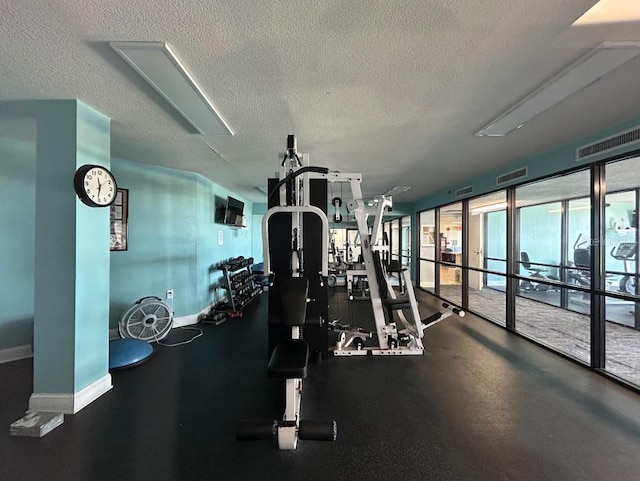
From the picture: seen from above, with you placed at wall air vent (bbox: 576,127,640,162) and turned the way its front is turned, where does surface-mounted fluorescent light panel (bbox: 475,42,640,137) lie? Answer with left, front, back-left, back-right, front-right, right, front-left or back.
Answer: front-left

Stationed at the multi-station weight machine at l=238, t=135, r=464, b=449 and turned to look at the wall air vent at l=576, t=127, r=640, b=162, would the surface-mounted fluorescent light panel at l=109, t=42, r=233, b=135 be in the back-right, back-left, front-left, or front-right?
back-right

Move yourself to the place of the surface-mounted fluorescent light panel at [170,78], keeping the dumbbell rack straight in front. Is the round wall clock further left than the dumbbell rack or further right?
left

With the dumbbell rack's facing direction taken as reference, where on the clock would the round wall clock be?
The round wall clock is roughly at 2 o'clock from the dumbbell rack.

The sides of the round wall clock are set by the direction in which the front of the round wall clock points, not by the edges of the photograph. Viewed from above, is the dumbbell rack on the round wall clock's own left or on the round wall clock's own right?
on the round wall clock's own left

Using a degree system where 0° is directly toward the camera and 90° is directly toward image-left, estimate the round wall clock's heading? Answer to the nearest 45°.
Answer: approximately 315°

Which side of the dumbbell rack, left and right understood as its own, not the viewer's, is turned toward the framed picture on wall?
right

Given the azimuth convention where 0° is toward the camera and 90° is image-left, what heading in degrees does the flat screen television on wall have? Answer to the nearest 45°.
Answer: approximately 315°

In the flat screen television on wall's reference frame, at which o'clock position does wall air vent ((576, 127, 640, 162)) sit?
The wall air vent is roughly at 12 o'clock from the flat screen television on wall.
